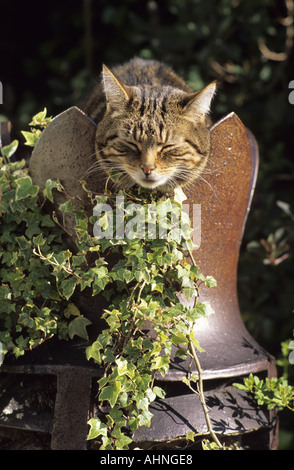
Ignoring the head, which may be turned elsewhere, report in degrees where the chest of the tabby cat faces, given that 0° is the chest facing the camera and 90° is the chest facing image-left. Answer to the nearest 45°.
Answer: approximately 0°
